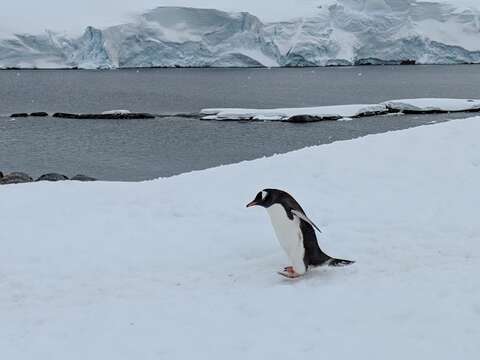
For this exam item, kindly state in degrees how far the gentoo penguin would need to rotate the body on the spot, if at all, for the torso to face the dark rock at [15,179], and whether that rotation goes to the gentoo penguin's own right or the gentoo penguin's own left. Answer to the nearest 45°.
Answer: approximately 45° to the gentoo penguin's own right

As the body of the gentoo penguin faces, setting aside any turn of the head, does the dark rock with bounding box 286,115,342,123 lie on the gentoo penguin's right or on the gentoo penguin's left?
on the gentoo penguin's right

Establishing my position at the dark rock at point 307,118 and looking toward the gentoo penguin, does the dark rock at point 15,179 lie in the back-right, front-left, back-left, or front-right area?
front-right

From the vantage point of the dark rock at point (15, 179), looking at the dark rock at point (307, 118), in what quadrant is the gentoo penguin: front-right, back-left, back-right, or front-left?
back-right

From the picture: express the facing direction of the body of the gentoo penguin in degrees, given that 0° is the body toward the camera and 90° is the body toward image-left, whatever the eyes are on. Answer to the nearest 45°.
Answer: approximately 90°
